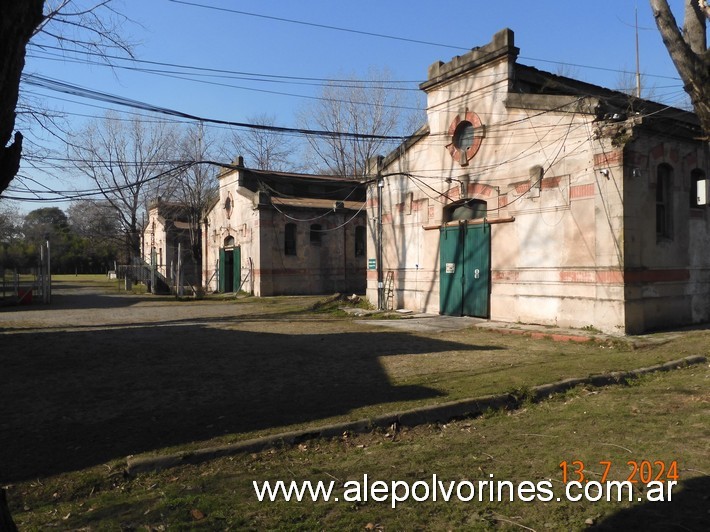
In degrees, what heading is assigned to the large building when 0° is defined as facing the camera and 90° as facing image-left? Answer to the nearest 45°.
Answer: approximately 45°

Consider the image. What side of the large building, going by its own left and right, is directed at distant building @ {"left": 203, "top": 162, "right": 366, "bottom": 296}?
right

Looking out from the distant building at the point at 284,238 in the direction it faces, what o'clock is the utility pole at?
The utility pole is roughly at 10 o'clock from the distant building.

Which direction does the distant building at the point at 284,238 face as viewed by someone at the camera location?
facing the viewer and to the left of the viewer

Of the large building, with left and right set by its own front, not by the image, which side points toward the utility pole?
right

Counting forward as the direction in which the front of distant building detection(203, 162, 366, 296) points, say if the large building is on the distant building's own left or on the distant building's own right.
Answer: on the distant building's own left

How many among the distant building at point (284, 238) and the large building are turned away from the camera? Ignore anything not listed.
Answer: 0
